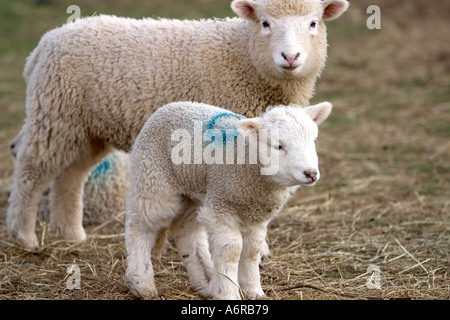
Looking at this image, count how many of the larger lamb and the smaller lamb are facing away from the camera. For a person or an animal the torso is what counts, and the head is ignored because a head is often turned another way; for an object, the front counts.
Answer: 0

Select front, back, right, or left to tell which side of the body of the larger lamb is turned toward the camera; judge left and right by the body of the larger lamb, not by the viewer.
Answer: right

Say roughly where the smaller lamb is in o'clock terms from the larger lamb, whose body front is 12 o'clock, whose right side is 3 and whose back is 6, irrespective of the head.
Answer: The smaller lamb is roughly at 2 o'clock from the larger lamb.

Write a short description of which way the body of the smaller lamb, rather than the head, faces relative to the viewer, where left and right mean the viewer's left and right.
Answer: facing the viewer and to the right of the viewer
